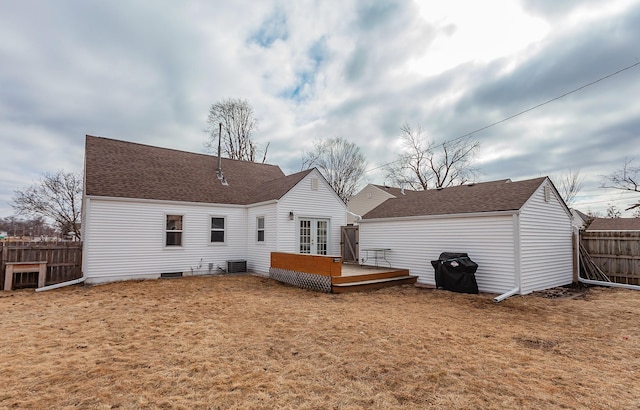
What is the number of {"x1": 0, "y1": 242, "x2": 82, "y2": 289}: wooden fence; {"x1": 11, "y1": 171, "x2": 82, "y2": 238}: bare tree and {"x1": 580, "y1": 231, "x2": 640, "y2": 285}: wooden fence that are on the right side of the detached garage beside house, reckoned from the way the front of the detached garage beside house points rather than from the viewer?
1

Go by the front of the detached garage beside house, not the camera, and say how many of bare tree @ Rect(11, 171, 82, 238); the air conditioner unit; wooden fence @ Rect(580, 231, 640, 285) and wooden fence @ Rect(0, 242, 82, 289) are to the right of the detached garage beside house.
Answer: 1

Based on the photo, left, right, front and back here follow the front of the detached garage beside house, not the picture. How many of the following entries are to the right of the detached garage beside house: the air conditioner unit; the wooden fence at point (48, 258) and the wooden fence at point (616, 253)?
1

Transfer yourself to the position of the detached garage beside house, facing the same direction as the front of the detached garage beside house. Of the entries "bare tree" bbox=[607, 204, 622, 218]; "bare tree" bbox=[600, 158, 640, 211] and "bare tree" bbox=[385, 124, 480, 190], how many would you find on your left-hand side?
0

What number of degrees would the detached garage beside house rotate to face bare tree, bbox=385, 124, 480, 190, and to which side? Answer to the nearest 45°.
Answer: approximately 45° to its right

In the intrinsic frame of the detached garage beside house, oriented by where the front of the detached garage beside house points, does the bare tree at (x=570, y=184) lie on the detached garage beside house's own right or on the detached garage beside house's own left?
on the detached garage beside house's own right

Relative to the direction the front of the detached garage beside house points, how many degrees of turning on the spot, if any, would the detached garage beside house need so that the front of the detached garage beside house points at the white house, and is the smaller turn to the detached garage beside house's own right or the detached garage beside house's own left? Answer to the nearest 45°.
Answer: approximately 45° to the detached garage beside house's own left

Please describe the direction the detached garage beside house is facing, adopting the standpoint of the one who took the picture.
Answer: facing away from the viewer and to the left of the viewer

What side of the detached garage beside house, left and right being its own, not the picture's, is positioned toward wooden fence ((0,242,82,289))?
left

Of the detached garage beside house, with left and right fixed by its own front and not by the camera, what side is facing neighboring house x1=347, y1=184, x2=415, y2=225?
front

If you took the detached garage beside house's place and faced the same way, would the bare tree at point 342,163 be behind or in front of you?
in front
